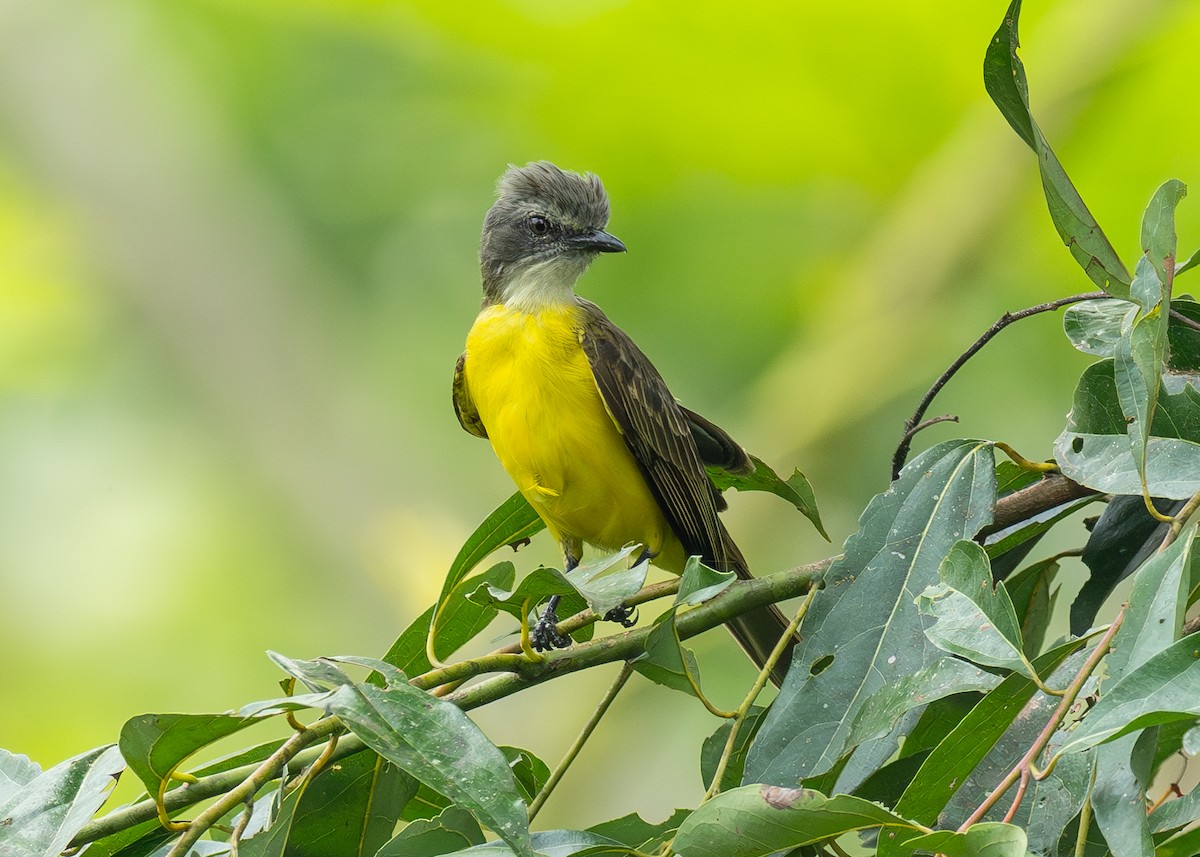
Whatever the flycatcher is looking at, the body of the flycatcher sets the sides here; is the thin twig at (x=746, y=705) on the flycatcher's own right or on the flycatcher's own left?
on the flycatcher's own left

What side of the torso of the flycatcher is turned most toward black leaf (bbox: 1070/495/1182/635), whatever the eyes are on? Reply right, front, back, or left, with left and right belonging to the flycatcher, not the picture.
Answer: left

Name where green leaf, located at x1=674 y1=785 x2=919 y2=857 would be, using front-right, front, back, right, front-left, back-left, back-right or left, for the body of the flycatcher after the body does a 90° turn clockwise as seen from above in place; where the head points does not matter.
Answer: back-left

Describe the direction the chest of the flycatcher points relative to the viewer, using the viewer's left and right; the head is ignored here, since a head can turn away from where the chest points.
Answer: facing the viewer and to the left of the viewer

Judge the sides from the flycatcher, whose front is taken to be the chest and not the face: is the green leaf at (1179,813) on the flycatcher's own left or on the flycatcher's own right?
on the flycatcher's own left

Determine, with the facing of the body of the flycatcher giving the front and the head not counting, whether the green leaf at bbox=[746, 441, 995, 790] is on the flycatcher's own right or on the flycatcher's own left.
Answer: on the flycatcher's own left

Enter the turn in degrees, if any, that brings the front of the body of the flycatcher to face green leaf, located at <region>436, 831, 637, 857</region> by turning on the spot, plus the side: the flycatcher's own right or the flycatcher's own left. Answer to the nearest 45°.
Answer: approximately 45° to the flycatcher's own left

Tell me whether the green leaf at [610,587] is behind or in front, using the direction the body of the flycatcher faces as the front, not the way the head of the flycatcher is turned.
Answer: in front

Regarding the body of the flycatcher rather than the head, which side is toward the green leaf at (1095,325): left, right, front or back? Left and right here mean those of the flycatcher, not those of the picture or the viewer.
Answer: left

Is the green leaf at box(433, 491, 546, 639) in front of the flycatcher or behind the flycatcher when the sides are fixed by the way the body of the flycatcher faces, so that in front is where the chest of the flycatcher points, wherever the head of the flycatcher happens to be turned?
in front

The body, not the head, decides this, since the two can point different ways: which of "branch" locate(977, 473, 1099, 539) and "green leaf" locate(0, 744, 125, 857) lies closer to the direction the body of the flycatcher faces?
the green leaf

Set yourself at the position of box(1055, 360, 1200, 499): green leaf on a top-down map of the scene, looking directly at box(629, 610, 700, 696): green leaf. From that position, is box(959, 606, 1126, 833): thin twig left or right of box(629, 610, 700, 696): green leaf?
left

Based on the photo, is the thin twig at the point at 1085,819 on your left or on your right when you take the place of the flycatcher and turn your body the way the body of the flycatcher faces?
on your left
